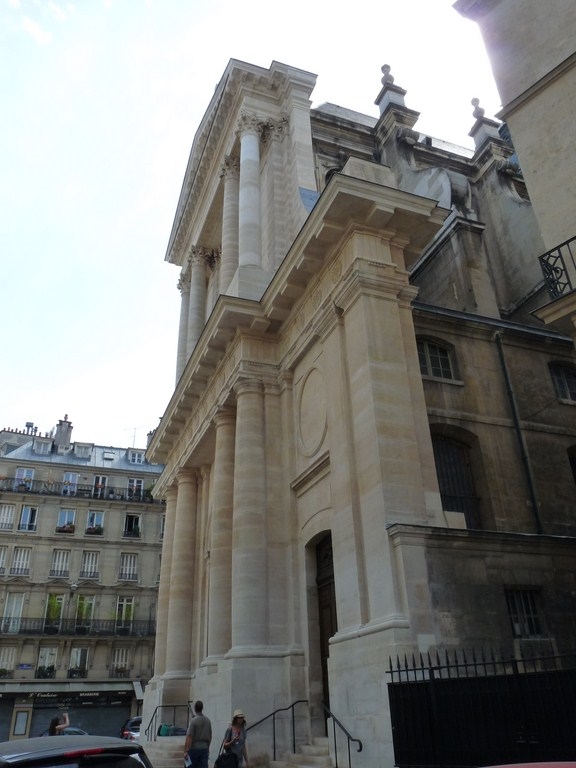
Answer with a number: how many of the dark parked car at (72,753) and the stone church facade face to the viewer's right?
0

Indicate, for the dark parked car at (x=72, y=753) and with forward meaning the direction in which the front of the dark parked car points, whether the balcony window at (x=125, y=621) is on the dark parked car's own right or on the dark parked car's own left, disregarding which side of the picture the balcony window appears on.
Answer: on the dark parked car's own right

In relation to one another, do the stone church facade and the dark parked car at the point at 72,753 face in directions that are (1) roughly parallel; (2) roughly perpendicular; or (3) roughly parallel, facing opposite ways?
roughly perpendicular

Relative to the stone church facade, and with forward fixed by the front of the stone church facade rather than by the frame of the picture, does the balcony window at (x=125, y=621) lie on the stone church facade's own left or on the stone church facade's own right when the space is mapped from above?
on the stone church facade's own right

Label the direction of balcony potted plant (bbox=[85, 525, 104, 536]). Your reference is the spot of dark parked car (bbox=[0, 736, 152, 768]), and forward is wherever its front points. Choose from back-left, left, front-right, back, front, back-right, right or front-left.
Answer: front-right

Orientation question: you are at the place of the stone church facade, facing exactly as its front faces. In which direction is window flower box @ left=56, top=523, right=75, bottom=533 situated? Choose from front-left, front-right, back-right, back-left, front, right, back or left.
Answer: right

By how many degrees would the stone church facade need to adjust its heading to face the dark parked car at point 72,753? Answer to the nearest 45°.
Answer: approximately 45° to its left

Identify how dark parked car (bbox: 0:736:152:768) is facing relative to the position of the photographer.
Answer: facing away from the viewer and to the left of the viewer

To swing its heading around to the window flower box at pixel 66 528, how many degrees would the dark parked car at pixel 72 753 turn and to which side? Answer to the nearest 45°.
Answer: approximately 45° to its right

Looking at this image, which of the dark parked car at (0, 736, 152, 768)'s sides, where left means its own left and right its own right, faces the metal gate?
right
